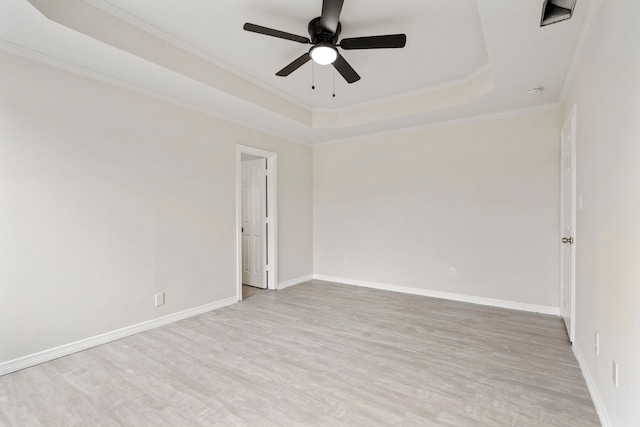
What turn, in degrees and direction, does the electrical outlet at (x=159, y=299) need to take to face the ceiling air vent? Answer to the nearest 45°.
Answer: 0° — it already faces it

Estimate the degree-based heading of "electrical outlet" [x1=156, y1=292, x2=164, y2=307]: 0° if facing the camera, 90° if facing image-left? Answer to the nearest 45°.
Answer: approximately 315°

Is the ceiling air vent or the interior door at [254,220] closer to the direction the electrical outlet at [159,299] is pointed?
the ceiling air vent

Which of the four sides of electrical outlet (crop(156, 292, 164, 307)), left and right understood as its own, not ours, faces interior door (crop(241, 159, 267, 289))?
left
